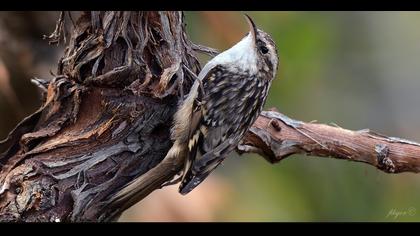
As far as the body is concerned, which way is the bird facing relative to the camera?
to the viewer's left

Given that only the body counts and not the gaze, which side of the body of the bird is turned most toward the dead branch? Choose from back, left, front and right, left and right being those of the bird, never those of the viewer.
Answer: back
